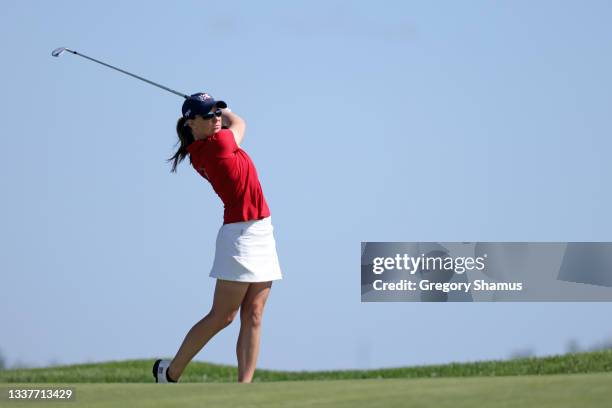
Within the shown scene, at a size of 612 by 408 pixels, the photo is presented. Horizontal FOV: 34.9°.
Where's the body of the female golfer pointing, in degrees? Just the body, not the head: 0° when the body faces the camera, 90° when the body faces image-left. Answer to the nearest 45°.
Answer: approximately 270°
